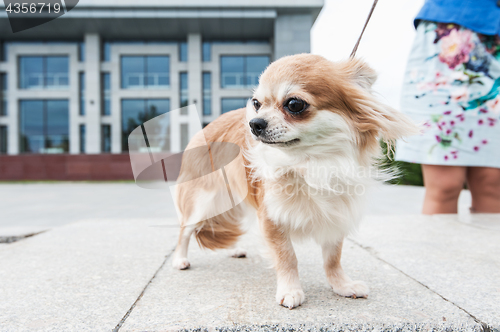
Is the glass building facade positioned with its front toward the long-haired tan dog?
yes

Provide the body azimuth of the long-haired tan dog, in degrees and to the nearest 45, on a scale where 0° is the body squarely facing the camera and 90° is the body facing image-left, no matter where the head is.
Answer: approximately 315°

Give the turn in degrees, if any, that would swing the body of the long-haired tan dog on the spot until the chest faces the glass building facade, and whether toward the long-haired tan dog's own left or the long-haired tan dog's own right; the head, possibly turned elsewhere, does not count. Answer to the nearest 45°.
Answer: approximately 180°

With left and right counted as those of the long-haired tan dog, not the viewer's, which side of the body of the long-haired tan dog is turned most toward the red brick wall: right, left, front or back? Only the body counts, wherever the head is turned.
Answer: back

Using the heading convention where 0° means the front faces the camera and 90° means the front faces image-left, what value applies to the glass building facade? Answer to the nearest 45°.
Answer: approximately 0°
